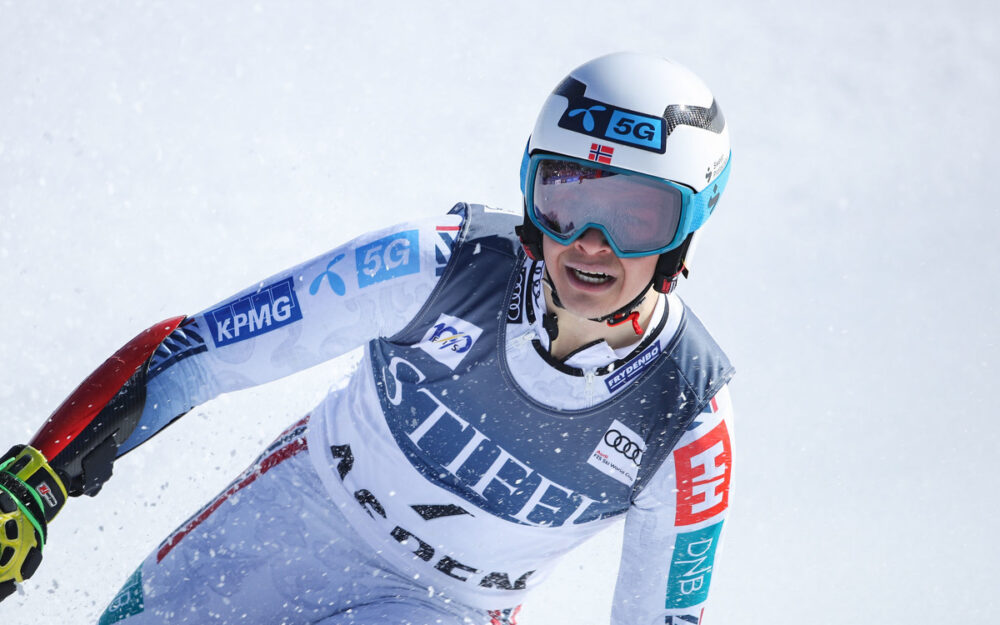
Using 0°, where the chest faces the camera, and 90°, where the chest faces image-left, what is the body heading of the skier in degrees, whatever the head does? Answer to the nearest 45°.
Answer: approximately 0°
